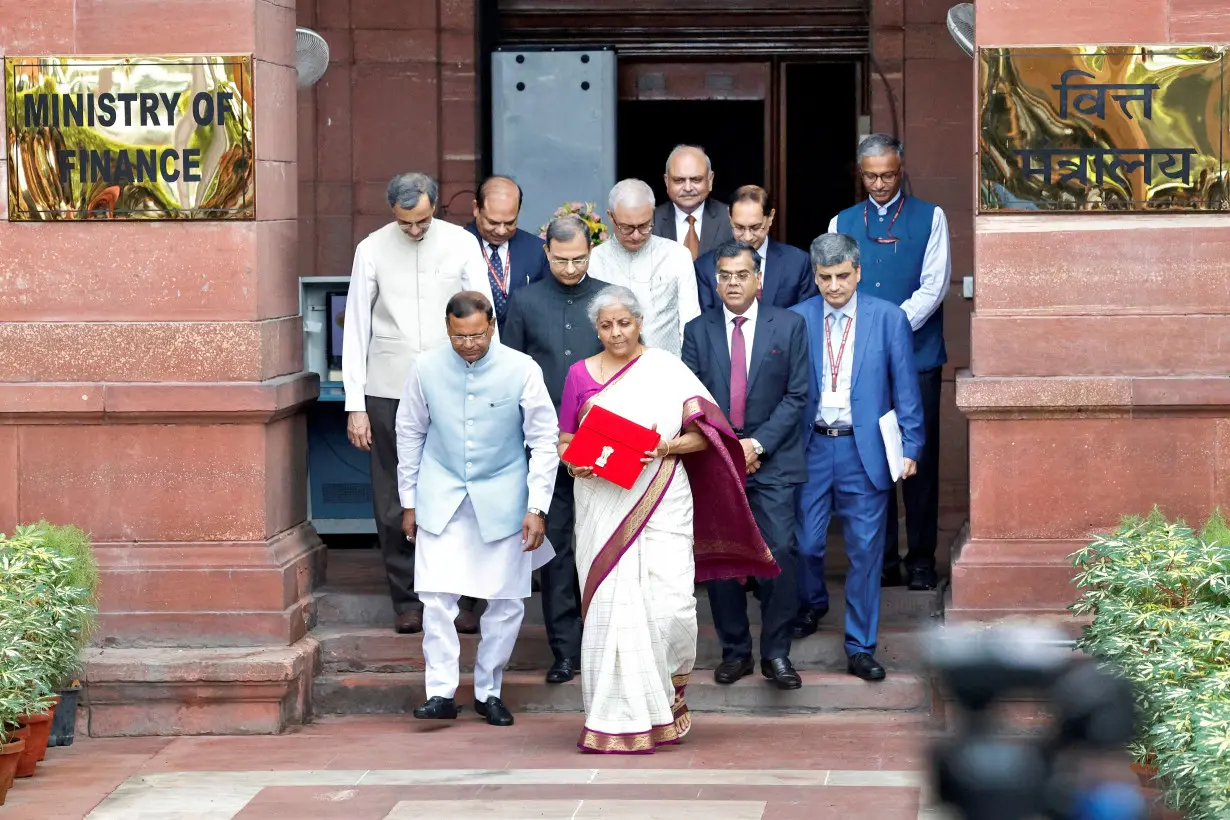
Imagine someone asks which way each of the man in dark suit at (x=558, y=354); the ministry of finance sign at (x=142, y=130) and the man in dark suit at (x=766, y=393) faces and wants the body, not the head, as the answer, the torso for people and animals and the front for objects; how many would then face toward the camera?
3

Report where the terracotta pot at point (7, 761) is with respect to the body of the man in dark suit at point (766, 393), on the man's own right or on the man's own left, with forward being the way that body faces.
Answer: on the man's own right

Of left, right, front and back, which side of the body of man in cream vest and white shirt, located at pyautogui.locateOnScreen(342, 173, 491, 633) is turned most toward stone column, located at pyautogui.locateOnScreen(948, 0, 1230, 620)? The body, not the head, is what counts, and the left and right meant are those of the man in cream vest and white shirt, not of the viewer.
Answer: left

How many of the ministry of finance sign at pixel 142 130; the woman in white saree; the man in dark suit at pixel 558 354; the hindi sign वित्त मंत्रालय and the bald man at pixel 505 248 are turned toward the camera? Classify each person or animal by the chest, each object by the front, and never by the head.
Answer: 5

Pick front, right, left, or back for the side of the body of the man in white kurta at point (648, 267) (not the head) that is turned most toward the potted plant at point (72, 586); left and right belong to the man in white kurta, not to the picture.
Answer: right

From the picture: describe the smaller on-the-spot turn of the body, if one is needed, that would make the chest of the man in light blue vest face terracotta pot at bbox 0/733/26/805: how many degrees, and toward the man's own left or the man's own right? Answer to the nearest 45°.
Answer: approximately 45° to the man's own right

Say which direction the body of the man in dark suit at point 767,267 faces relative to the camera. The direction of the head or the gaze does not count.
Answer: toward the camera

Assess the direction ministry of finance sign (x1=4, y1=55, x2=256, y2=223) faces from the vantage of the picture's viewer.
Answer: facing the viewer

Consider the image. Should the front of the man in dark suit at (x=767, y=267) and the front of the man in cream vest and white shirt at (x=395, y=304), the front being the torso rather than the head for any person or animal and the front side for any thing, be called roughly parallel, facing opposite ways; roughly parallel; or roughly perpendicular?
roughly parallel

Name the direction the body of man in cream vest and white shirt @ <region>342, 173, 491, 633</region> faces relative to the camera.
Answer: toward the camera

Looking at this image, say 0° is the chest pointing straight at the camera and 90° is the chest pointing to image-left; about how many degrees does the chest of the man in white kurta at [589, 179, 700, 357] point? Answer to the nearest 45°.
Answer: approximately 0°

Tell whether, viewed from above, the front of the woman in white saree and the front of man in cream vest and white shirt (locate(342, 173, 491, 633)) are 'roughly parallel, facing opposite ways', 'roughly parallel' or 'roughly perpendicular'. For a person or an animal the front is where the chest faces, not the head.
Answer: roughly parallel

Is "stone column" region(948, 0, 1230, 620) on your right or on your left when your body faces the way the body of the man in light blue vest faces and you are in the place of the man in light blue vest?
on your left
